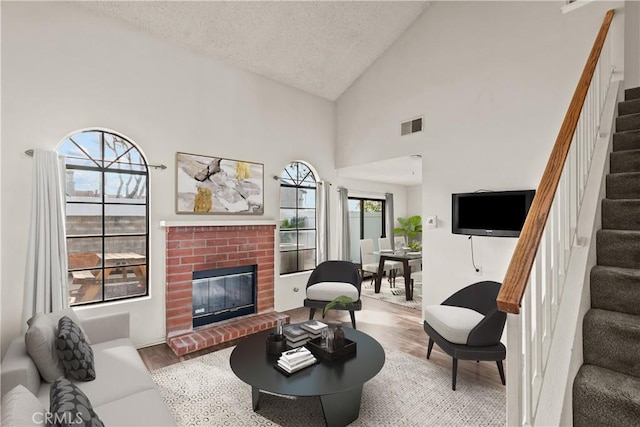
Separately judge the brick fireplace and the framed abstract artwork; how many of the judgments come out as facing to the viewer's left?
0

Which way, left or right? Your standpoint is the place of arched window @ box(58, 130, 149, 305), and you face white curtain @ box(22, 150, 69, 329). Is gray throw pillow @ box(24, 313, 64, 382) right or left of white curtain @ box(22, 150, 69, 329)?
left

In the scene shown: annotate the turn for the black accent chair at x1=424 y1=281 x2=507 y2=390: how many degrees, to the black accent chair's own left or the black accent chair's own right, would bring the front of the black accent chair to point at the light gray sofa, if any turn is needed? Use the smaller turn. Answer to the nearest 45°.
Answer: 0° — it already faces it

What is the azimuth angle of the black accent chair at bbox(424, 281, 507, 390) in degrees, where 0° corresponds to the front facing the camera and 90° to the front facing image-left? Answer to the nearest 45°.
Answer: approximately 45°

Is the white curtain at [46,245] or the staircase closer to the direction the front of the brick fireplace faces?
the staircase

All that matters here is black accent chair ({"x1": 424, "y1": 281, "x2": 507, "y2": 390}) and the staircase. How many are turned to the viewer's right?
0

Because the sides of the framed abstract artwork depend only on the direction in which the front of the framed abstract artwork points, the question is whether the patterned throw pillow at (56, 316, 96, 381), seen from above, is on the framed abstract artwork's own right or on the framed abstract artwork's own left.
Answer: on the framed abstract artwork's own right

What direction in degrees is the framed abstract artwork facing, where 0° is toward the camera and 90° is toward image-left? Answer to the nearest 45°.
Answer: approximately 315°

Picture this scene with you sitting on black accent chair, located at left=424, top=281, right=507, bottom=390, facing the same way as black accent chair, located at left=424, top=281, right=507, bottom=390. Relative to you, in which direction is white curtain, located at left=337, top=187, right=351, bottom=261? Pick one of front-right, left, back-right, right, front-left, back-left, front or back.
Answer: right

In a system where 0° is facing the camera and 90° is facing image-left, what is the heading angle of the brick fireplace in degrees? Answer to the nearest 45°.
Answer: approximately 315°
